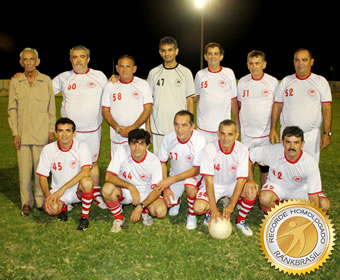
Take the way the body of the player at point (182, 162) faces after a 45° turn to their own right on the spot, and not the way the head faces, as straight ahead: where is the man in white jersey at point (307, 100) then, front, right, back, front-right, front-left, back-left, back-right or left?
back-left

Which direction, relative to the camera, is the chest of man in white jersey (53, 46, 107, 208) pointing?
toward the camera

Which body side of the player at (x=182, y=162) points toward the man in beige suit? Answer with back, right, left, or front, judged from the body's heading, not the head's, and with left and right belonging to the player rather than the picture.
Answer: right

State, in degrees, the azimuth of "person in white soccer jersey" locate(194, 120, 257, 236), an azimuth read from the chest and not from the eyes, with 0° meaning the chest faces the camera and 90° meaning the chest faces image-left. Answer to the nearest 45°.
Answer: approximately 0°

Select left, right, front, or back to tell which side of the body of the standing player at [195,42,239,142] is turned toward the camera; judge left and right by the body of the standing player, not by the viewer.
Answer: front

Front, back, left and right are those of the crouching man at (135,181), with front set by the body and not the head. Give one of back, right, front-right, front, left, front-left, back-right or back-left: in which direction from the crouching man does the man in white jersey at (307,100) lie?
left

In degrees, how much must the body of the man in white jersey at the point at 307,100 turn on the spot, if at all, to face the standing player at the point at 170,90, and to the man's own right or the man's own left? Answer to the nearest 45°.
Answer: approximately 90° to the man's own right

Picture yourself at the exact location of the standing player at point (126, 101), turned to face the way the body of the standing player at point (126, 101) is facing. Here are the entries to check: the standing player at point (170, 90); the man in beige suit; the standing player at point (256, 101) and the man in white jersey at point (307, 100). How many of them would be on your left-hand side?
3
